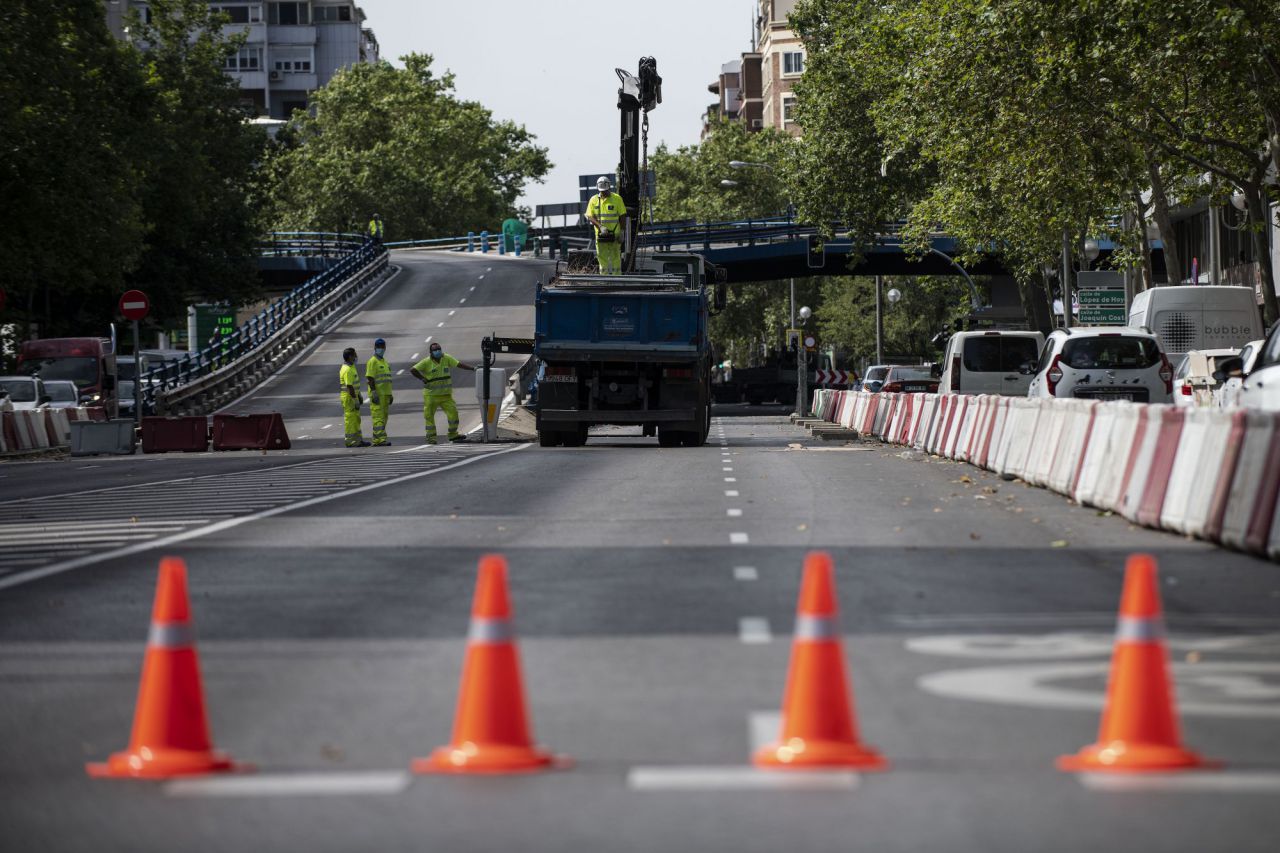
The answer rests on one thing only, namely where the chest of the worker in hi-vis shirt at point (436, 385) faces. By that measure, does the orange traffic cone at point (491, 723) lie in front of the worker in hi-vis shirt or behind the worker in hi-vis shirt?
in front

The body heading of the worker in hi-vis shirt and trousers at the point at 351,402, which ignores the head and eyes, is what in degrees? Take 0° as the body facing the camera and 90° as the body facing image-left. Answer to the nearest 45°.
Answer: approximately 270°

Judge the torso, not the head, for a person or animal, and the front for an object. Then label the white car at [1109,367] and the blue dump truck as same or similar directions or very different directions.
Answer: same or similar directions

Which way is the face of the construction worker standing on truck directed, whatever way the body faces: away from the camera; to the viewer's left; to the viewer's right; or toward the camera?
toward the camera

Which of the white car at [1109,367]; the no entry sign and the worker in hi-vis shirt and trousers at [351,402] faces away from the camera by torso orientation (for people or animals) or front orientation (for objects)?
the white car

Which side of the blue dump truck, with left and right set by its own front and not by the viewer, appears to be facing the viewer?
back

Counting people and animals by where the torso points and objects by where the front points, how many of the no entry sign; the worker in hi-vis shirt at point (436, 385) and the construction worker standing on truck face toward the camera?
3

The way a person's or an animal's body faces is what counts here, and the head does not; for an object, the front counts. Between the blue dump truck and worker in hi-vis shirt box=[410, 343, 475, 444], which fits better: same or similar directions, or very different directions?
very different directions

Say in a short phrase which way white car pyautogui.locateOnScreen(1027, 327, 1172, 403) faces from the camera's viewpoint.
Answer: facing away from the viewer

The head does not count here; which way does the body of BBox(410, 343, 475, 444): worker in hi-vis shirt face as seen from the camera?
toward the camera

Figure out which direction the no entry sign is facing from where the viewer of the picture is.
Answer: facing the viewer

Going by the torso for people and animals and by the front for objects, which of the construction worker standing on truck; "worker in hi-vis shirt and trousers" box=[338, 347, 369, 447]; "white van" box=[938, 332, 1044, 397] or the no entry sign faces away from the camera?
the white van

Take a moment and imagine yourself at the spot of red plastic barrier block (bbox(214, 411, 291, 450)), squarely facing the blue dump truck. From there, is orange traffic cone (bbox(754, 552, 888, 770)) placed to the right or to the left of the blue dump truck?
right

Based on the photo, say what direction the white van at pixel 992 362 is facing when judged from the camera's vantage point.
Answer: facing away from the viewer

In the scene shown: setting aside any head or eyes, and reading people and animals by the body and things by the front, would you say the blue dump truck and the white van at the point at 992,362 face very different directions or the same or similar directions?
same or similar directions

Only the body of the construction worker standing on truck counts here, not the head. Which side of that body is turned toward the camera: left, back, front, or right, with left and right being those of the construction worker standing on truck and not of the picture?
front

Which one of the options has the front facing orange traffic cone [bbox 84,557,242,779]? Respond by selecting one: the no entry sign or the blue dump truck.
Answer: the no entry sign
